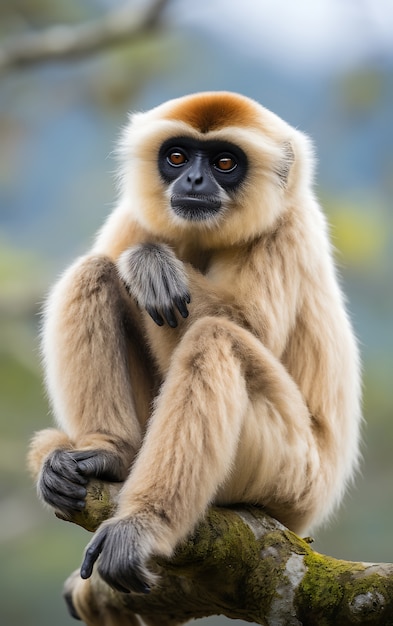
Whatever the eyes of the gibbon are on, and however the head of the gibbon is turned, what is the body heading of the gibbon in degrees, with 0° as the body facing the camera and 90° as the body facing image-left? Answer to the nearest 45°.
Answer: approximately 45°

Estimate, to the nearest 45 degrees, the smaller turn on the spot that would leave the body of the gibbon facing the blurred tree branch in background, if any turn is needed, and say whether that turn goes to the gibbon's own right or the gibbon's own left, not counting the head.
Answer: approximately 135° to the gibbon's own right
